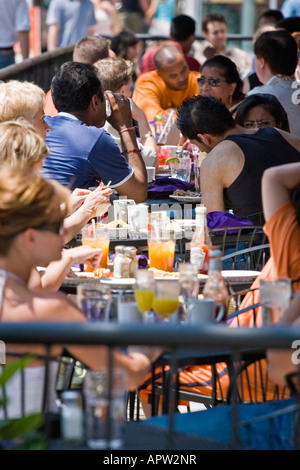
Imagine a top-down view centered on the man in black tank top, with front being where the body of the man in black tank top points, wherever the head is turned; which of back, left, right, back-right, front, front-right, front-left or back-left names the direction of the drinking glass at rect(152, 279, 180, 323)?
back-left

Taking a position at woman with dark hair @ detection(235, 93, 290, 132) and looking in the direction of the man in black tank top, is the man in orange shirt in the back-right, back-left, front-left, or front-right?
back-right

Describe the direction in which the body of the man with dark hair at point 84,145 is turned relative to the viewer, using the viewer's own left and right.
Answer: facing away from the viewer and to the right of the viewer

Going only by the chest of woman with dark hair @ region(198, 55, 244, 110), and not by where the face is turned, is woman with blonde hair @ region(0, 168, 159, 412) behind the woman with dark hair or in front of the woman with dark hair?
in front

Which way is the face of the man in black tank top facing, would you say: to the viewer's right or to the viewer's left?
to the viewer's left

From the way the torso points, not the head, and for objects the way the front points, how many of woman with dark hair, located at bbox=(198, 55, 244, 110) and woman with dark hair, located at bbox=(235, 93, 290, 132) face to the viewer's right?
0

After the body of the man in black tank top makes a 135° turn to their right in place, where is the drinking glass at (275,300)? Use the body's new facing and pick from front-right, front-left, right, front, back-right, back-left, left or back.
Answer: right

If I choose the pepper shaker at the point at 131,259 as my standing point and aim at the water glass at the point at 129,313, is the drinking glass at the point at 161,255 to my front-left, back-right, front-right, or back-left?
back-left

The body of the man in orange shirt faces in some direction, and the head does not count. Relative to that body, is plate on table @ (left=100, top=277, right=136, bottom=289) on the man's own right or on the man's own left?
on the man's own right

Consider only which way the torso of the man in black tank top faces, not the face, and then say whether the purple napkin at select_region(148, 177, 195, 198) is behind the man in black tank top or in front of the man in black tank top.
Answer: in front

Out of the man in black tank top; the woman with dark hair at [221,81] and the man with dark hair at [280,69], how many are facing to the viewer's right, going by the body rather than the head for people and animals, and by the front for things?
0

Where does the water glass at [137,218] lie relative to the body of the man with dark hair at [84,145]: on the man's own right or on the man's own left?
on the man's own right

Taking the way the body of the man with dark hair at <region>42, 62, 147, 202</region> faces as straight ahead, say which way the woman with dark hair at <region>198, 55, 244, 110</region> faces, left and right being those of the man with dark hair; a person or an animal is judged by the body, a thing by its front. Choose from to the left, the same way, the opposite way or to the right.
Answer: the opposite way

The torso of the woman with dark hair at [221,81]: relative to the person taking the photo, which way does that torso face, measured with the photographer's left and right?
facing the viewer and to the left of the viewer

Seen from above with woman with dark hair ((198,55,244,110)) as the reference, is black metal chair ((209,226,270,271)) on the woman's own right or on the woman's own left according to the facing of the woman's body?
on the woman's own left

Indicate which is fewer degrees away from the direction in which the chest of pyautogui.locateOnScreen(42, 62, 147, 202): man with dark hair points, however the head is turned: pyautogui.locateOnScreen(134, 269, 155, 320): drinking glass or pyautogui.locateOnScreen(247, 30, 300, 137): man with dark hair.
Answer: the man with dark hair

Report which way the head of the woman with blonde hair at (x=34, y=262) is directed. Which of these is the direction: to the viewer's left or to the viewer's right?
to the viewer's right

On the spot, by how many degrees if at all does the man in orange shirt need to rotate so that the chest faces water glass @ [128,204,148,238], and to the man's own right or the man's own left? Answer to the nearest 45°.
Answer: approximately 45° to the man's own right

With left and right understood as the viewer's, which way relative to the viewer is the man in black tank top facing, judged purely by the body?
facing away from the viewer and to the left of the viewer

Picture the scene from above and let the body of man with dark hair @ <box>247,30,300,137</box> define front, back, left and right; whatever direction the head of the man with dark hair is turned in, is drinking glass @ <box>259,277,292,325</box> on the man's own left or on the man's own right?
on the man's own left

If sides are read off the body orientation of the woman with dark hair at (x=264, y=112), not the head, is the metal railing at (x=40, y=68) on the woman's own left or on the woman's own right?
on the woman's own right

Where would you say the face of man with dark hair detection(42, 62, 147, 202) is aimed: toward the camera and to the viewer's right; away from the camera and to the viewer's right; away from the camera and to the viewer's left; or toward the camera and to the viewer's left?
away from the camera and to the viewer's right
